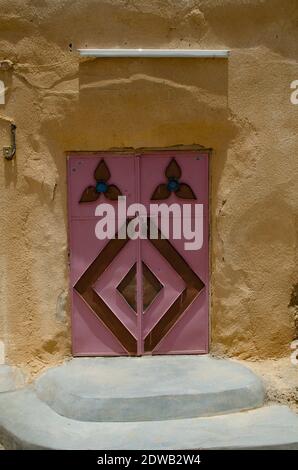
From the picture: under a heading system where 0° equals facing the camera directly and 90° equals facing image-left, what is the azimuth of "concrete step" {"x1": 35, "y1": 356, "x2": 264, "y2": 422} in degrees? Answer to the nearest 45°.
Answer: approximately 0°

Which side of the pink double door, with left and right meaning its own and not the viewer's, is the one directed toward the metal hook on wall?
right

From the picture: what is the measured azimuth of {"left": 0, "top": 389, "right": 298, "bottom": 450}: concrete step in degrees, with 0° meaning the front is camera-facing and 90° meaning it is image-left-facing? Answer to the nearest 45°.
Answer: approximately 0°
